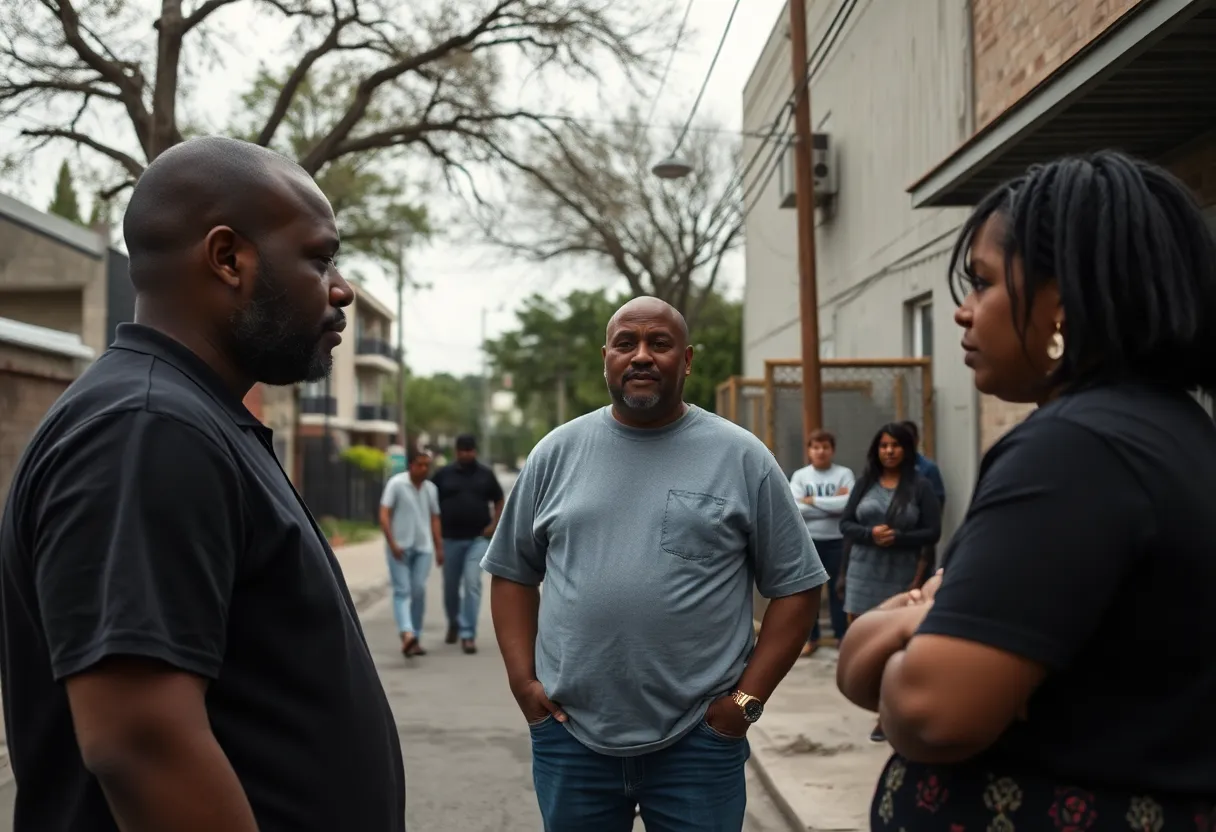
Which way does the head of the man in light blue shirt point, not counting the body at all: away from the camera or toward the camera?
toward the camera

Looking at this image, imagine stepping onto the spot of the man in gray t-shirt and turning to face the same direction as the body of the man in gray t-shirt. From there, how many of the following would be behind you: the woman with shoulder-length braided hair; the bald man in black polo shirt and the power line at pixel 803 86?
1

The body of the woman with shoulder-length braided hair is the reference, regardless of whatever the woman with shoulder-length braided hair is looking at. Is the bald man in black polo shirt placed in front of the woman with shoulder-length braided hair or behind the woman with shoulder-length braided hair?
in front

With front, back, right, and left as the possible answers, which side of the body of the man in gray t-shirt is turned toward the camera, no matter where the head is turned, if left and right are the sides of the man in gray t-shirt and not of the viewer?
front

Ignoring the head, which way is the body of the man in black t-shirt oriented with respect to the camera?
toward the camera

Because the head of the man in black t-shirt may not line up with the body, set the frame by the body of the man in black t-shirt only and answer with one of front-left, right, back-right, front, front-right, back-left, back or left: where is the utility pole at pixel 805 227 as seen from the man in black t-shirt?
left

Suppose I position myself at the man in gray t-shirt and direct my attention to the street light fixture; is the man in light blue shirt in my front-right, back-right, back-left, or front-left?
front-left

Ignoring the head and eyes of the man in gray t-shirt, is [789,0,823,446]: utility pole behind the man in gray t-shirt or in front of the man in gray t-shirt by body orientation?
behind

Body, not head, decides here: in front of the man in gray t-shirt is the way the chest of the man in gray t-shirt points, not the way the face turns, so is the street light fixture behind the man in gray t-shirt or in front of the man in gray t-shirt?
behind

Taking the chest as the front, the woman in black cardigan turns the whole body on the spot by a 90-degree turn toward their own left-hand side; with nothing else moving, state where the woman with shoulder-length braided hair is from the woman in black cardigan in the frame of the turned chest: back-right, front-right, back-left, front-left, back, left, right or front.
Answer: right

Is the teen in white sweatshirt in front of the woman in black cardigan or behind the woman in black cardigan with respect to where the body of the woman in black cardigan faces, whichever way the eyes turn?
behind

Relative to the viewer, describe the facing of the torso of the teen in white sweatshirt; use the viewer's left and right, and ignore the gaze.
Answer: facing the viewer

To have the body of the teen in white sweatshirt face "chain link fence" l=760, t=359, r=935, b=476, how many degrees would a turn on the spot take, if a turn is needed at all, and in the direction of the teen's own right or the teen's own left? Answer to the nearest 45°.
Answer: approximately 180°

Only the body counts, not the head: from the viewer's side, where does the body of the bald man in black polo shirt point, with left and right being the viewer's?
facing to the right of the viewer

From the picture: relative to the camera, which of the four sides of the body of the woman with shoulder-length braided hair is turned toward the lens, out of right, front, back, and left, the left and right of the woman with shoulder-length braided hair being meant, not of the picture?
left

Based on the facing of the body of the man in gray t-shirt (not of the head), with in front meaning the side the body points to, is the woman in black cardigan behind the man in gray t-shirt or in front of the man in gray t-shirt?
behind

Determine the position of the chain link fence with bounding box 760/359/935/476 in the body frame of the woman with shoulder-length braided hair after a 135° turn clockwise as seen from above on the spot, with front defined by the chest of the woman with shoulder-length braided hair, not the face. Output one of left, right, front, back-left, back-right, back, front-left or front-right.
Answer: front-left
